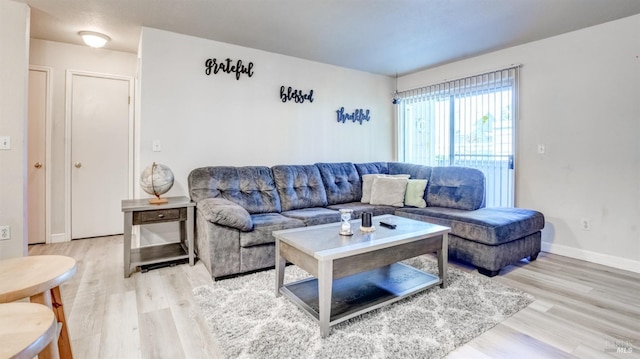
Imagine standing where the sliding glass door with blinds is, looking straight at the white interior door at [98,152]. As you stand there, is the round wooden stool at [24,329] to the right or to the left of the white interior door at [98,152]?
left

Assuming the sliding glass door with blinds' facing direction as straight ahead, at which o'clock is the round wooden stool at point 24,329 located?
The round wooden stool is roughly at 11 o'clock from the sliding glass door with blinds.

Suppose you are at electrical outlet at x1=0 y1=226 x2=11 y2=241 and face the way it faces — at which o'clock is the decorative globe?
The decorative globe is roughly at 10 o'clock from the electrical outlet.

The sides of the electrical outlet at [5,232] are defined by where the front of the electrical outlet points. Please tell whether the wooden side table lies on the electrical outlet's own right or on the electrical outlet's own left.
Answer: on the electrical outlet's own left

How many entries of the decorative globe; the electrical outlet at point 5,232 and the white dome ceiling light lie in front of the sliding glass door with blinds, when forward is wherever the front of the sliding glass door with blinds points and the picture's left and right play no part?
3

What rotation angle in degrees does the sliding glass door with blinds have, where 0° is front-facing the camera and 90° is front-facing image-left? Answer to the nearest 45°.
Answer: approximately 45°
